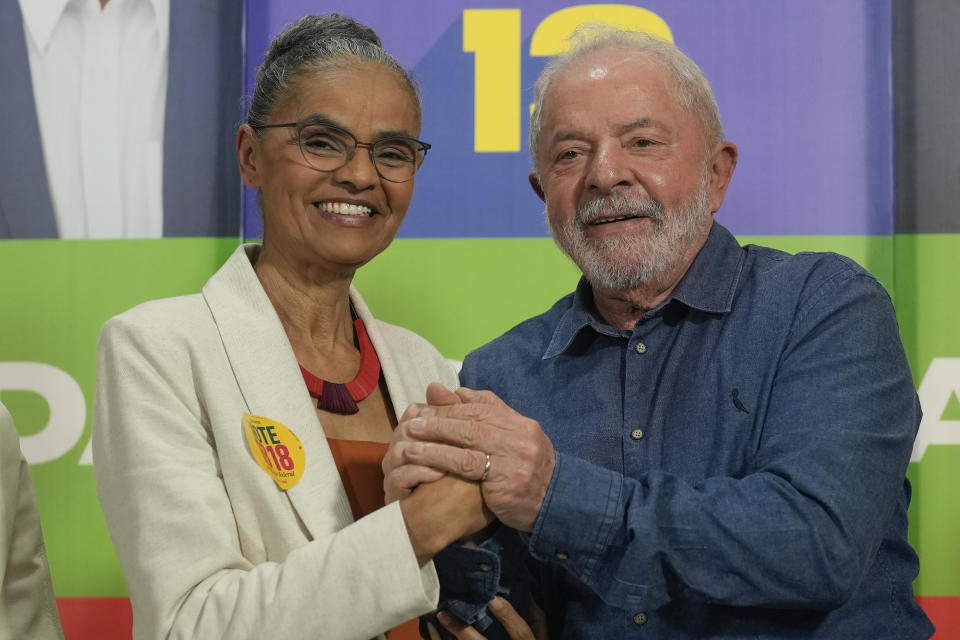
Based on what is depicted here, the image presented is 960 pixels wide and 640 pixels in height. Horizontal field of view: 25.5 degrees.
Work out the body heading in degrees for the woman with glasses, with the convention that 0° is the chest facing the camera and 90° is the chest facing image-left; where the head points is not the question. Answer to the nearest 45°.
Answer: approximately 315°
